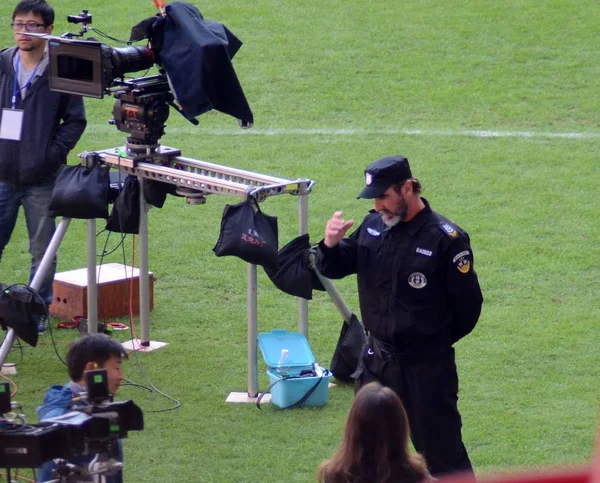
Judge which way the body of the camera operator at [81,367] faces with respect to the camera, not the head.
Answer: to the viewer's right

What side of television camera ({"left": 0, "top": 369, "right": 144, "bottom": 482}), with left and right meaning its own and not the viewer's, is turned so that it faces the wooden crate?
left

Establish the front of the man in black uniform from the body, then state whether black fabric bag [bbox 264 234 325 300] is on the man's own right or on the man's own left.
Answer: on the man's own right

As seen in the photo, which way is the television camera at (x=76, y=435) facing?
to the viewer's right

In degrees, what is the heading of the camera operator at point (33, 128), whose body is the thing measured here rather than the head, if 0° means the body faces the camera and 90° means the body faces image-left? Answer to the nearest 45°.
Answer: approximately 45°

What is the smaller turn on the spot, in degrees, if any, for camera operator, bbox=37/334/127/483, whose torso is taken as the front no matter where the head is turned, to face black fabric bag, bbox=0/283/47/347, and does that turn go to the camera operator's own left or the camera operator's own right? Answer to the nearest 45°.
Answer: approximately 90° to the camera operator's own left

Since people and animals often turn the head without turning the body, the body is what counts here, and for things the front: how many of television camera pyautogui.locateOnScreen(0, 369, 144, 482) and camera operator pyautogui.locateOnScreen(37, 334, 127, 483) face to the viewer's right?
2

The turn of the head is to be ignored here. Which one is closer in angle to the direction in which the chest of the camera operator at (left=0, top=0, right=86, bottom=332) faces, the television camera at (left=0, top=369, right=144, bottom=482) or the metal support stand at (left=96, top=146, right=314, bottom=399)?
the television camera
